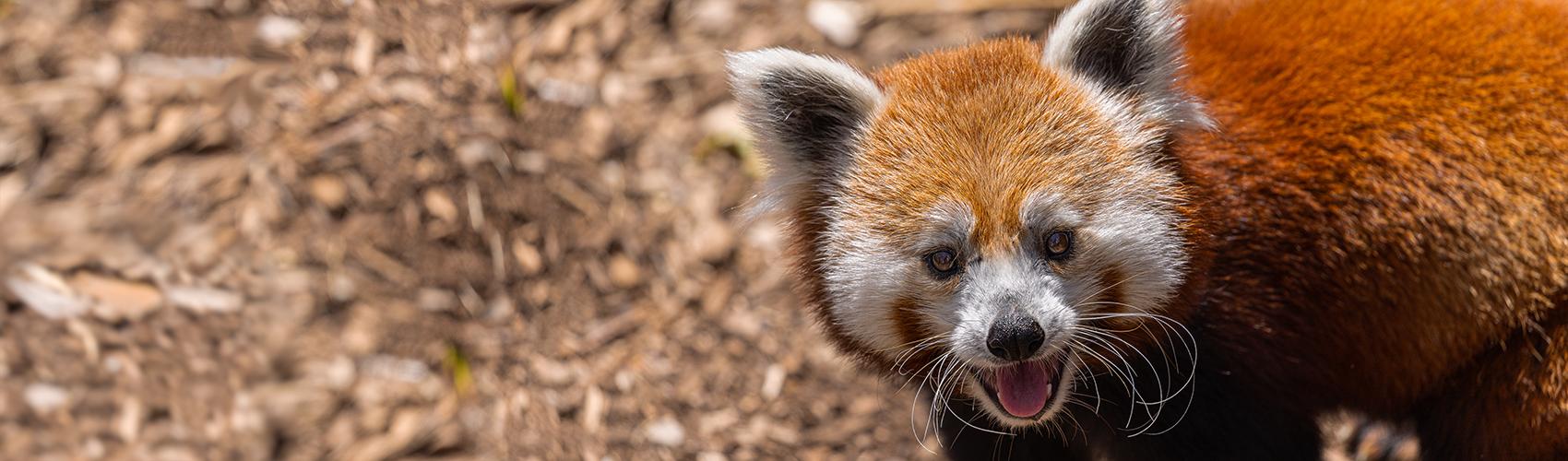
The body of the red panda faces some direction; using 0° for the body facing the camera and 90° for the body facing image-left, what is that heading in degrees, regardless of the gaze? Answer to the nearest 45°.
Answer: approximately 45°
